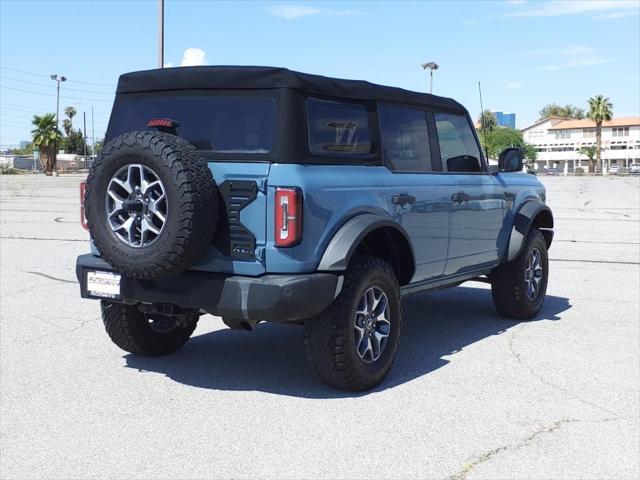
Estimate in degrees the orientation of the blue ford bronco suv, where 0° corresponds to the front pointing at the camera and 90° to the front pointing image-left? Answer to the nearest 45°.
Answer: approximately 225°
